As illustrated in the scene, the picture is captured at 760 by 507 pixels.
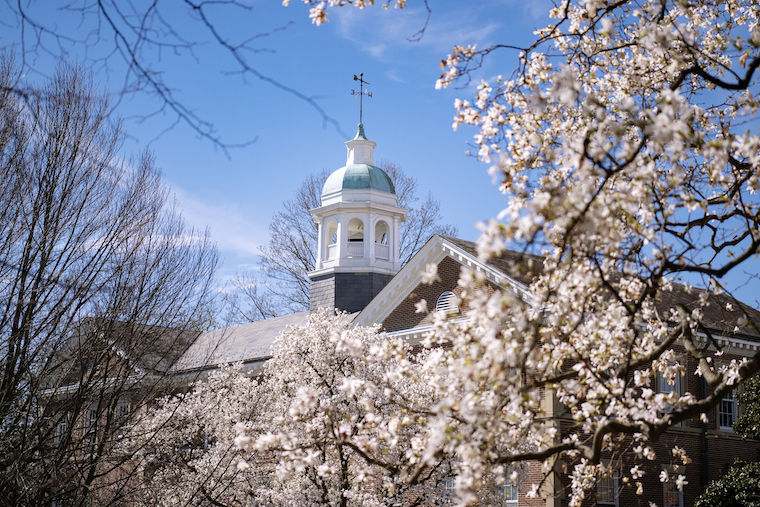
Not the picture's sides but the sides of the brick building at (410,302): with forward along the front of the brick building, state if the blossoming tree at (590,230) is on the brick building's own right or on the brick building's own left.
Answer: on the brick building's own left

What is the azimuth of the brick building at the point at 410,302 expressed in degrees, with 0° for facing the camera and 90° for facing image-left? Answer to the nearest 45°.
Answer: approximately 45°
